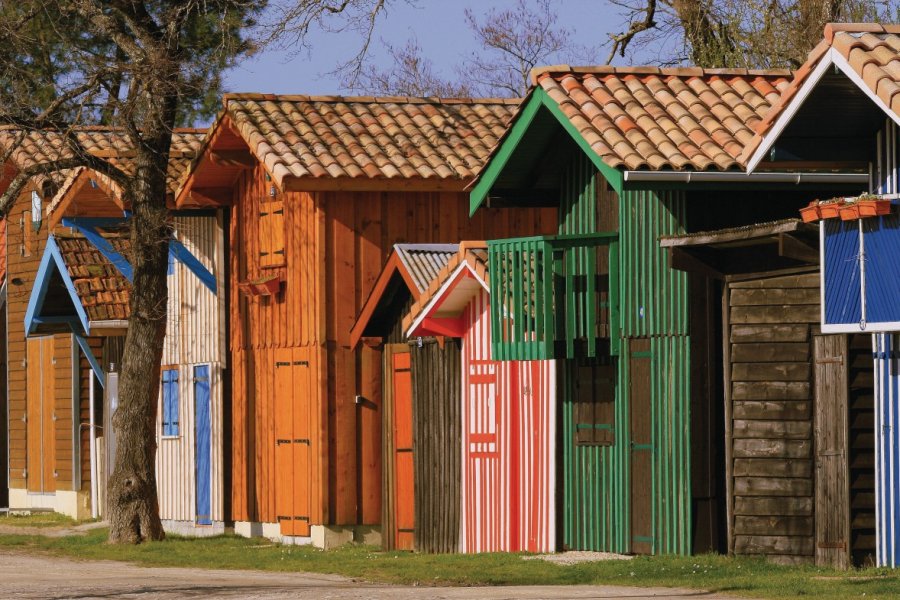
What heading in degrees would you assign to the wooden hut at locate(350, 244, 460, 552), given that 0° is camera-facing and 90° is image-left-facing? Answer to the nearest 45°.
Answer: approximately 45°

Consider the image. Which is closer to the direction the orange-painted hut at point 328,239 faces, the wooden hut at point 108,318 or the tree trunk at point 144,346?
the tree trunk

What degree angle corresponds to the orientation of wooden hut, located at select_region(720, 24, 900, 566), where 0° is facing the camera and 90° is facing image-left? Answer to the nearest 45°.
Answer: approximately 45°

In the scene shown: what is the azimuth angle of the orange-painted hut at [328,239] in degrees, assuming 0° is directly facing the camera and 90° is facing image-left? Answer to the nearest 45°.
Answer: approximately 45°

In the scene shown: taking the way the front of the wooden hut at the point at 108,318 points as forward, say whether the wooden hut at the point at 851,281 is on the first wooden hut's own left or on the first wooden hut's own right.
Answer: on the first wooden hut's own left

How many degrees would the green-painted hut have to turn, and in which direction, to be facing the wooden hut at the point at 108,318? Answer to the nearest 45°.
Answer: approximately 90° to its right

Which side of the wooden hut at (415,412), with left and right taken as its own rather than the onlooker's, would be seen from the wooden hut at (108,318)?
right
